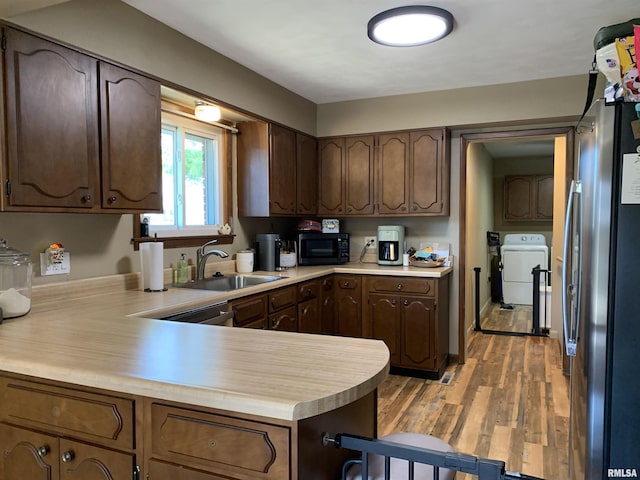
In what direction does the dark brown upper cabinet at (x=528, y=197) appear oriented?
toward the camera

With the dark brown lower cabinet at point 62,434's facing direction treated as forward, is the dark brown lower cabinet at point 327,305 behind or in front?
behind

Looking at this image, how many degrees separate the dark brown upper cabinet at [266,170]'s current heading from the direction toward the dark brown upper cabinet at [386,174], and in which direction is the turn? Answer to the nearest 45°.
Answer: approximately 45° to its left

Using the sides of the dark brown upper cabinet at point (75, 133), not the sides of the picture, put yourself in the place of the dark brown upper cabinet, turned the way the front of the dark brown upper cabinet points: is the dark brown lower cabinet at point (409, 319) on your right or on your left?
on your left

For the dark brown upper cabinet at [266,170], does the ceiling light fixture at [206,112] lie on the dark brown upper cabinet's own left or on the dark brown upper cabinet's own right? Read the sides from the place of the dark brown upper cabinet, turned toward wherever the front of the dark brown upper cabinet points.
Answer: on the dark brown upper cabinet's own right

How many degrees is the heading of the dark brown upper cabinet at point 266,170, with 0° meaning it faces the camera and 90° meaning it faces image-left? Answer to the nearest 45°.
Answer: approximately 315°

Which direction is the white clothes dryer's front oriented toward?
toward the camera

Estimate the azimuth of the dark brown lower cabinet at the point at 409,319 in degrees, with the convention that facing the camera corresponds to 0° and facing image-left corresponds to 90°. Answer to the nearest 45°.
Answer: approximately 0°

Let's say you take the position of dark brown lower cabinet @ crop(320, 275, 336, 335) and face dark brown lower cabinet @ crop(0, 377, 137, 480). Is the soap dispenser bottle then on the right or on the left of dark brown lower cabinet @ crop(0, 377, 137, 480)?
right

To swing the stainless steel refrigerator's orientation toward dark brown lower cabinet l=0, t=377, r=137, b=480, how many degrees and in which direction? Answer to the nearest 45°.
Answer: approximately 45° to its left

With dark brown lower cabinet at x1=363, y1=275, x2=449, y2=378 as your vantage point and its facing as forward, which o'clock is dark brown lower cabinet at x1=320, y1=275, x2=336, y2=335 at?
dark brown lower cabinet at x1=320, y1=275, x2=336, y2=335 is roughly at 3 o'clock from dark brown lower cabinet at x1=363, y1=275, x2=449, y2=378.

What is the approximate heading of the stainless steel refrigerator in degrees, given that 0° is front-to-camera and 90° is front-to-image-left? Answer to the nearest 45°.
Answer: approximately 90°

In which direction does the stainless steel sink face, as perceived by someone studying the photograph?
facing the viewer and to the right of the viewer

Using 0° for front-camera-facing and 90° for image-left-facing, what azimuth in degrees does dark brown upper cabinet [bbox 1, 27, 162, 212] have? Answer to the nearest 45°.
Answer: approximately 315°

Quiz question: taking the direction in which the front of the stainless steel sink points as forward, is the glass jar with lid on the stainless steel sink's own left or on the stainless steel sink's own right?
on the stainless steel sink's own right
